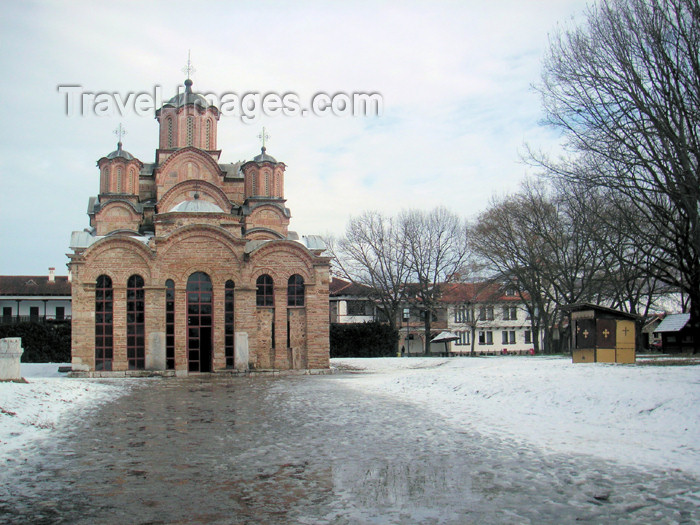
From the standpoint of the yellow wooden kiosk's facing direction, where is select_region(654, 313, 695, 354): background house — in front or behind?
behind

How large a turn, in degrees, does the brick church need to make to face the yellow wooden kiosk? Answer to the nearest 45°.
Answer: approximately 45° to its left

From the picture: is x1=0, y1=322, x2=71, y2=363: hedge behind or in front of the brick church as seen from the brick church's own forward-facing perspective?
behind

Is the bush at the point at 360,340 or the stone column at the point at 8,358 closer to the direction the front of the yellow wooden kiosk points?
the stone column

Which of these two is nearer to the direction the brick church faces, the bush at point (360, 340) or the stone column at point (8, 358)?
the stone column

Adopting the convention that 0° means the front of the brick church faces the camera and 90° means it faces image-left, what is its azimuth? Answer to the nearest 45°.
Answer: approximately 0°

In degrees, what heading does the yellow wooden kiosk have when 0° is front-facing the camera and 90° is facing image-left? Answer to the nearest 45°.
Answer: approximately 45°

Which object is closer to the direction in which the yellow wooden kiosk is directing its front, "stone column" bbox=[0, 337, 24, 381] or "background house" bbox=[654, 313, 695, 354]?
the stone column

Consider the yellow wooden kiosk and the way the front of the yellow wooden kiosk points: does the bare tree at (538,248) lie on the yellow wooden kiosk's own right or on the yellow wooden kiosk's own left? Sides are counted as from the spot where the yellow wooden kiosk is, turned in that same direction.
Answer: on the yellow wooden kiosk's own right
